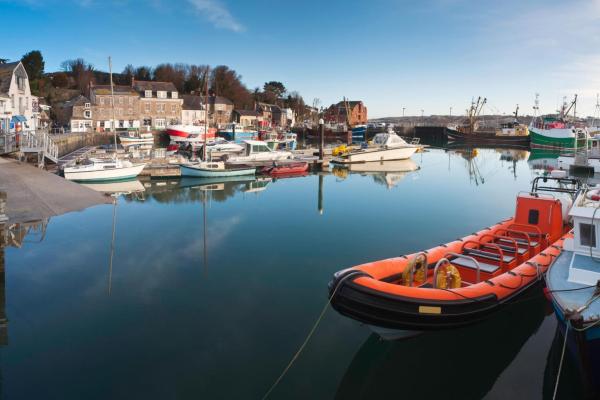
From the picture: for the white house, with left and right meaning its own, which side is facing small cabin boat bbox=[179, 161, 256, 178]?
front

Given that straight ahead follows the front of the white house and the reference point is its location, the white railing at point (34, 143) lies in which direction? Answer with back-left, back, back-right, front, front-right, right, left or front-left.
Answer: front-right

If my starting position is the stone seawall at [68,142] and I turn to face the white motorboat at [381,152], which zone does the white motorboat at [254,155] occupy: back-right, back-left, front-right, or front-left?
front-right

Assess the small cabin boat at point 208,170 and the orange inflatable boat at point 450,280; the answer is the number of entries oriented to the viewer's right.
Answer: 0

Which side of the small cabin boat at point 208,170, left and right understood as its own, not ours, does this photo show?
left

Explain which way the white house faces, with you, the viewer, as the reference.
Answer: facing the viewer and to the right of the viewer

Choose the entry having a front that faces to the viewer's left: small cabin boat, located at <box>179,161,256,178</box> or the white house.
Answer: the small cabin boat

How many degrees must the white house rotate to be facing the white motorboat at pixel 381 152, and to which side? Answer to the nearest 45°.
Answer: approximately 45° to its left

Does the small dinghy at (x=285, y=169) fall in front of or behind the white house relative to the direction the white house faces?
in front

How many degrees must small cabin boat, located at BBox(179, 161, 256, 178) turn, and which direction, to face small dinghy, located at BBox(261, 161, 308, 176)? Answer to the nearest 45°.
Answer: approximately 135° to its right

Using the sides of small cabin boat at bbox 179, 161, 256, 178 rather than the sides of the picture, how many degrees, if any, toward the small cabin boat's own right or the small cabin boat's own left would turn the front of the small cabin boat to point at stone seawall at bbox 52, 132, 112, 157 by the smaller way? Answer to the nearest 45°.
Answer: approximately 45° to the small cabin boat's own right
